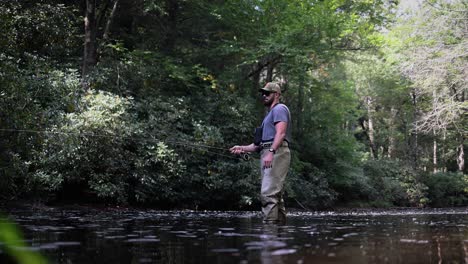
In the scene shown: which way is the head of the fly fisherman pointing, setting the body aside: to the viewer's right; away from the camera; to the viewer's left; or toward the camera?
to the viewer's left

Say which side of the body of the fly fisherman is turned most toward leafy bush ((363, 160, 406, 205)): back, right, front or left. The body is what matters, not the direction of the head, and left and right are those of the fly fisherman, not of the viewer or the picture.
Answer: right

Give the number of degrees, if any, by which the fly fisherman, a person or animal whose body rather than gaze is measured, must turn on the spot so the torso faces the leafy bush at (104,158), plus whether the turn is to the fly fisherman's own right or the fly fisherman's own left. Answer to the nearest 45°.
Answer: approximately 45° to the fly fisherman's own right

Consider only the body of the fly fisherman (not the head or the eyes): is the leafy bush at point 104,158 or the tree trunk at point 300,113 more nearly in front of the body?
the leafy bush

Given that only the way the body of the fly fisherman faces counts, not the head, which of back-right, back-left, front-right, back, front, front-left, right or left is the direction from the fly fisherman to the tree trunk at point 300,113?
right

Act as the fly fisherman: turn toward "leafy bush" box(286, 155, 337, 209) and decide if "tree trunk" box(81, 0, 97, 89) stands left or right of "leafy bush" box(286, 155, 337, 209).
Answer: left

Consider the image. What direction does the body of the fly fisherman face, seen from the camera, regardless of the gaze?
to the viewer's left

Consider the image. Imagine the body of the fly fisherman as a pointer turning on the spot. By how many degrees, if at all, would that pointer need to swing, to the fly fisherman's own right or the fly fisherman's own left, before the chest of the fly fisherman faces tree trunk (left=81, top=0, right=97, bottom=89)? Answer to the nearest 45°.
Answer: approximately 45° to the fly fisherman's own right

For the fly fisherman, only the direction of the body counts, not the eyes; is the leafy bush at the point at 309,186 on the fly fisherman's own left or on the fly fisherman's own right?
on the fly fisherman's own right
